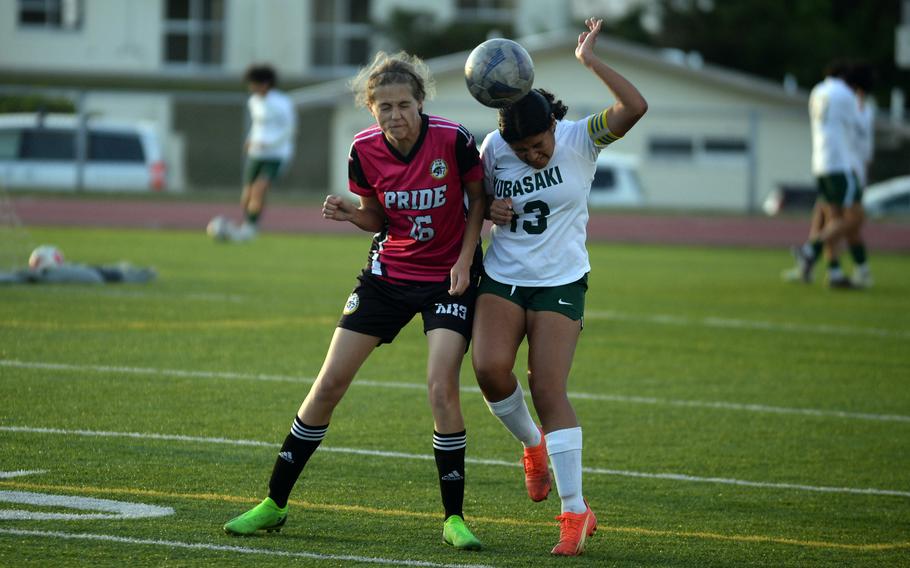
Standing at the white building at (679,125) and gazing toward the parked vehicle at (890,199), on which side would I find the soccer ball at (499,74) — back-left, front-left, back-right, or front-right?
front-right

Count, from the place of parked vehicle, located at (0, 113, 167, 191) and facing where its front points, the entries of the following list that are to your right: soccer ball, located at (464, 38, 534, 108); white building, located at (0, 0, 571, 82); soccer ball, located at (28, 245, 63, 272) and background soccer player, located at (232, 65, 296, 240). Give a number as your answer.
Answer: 1

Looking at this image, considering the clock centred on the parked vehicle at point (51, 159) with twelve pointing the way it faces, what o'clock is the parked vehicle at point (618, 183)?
the parked vehicle at point (618, 183) is roughly at 6 o'clock from the parked vehicle at point (51, 159).

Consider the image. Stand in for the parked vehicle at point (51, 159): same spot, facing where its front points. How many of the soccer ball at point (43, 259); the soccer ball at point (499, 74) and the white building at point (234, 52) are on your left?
2

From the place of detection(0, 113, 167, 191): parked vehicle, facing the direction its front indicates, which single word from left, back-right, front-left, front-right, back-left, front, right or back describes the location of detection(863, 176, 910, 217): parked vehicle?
back

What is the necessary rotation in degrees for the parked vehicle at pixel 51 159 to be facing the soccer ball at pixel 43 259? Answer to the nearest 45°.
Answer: approximately 90° to its left

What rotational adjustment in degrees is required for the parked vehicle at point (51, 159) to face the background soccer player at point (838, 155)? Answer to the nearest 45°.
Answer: approximately 135° to its left

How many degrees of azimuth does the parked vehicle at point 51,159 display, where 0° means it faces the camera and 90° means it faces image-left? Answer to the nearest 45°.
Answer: approximately 90°

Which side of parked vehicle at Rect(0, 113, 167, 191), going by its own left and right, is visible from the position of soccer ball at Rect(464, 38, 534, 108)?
left

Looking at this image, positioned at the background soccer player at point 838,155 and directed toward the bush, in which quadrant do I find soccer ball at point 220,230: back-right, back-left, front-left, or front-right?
front-left

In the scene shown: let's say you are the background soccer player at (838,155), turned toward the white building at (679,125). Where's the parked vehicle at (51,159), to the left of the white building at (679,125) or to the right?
left

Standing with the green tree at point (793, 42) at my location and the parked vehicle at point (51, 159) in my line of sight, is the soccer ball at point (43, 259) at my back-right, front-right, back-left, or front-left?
front-left

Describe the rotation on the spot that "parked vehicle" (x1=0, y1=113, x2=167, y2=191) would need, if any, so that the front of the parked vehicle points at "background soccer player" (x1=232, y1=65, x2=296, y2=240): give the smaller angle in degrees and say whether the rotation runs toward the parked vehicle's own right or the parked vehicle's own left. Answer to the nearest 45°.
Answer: approximately 90° to the parked vehicle's own left

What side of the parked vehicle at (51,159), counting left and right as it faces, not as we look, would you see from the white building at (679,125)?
back
